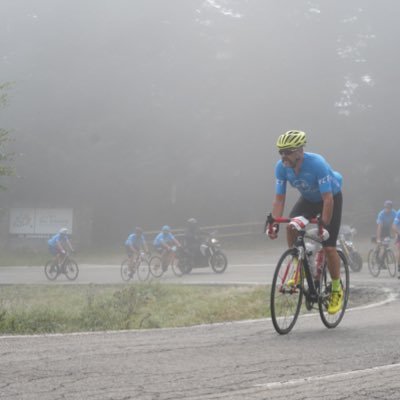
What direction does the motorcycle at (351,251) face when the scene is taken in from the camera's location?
facing the viewer and to the right of the viewer

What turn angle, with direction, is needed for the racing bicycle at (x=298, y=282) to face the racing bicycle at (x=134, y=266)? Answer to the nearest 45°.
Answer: approximately 135° to its right

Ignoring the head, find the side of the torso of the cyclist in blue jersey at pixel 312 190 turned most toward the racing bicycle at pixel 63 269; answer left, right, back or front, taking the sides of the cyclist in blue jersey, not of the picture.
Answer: right

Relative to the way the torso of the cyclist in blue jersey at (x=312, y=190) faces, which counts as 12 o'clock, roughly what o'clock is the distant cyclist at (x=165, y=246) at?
The distant cyclist is roughly at 4 o'clock from the cyclist in blue jersey.

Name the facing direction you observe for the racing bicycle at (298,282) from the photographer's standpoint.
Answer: facing the viewer and to the left of the viewer

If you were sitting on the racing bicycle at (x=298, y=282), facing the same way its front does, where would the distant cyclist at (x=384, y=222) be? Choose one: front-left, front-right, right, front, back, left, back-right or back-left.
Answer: back-right

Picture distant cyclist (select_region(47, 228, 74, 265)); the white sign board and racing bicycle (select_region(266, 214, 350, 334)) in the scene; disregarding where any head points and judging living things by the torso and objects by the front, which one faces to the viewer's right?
the distant cyclist

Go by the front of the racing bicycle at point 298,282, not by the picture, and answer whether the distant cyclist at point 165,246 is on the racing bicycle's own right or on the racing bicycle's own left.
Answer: on the racing bicycle's own right

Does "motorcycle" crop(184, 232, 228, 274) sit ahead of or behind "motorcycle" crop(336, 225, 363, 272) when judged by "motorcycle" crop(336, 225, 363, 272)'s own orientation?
behind

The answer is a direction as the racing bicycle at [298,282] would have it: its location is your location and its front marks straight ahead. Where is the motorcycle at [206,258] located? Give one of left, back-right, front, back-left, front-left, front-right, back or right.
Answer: back-right

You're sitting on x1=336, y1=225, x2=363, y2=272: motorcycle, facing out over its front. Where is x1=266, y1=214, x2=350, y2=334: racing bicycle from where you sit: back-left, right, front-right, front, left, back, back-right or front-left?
front-right

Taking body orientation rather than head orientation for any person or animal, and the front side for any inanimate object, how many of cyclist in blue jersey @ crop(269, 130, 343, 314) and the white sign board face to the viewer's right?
0

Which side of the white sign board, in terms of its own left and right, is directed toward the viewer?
front
